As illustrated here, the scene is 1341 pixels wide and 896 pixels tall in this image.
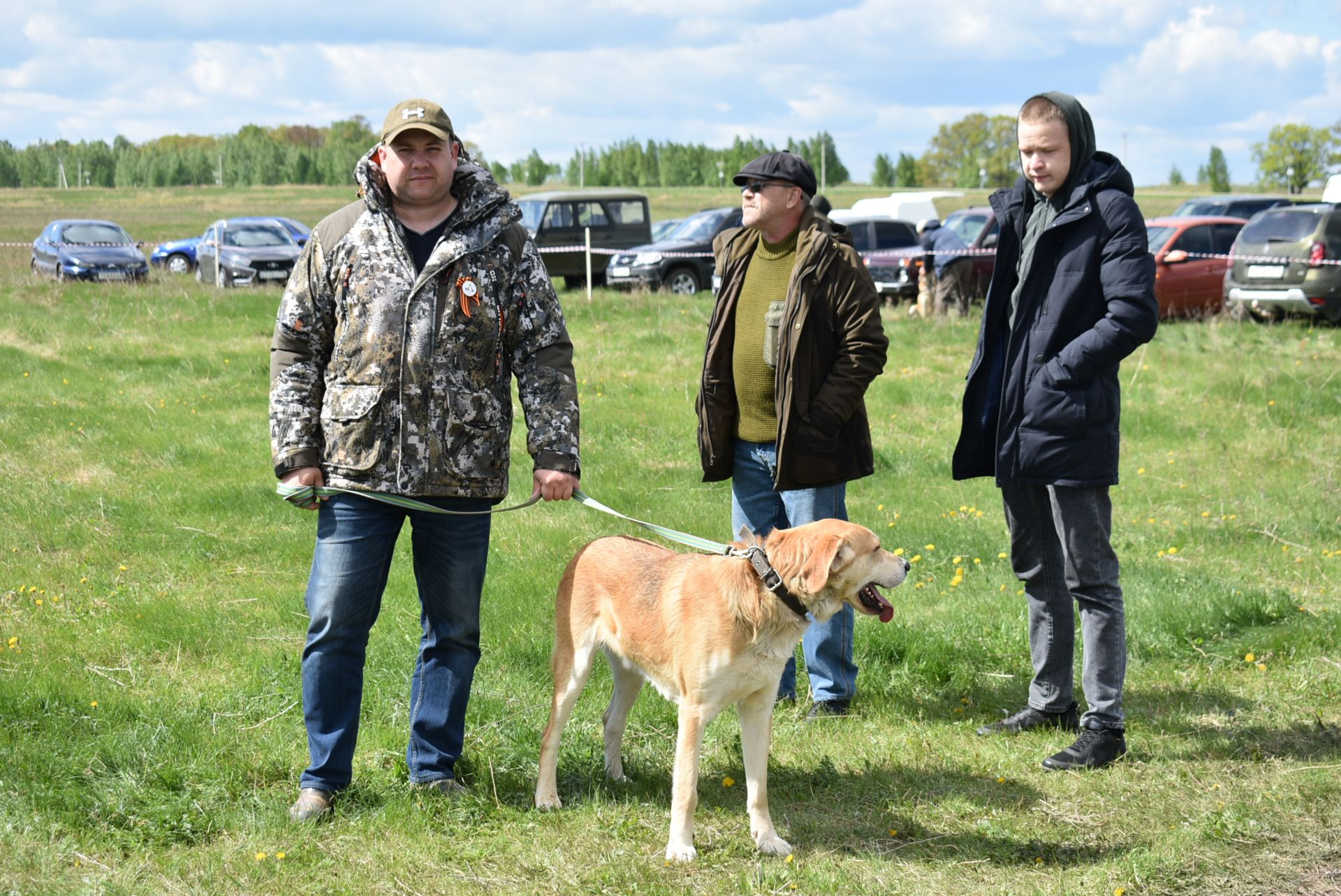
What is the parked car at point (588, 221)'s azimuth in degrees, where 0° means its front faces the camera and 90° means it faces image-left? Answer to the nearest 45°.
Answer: approximately 45°

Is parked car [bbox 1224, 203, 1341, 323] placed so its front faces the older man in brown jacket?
no

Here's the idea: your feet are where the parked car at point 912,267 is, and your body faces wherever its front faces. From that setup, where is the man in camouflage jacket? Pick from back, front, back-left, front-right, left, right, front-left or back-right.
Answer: front-left

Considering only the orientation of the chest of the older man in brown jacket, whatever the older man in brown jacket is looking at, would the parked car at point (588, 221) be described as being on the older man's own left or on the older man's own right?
on the older man's own right

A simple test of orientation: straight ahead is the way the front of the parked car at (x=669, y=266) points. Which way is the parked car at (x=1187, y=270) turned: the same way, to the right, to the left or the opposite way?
the same way

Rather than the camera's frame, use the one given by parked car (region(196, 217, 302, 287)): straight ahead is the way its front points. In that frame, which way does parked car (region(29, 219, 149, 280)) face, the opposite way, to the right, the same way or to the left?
the same way

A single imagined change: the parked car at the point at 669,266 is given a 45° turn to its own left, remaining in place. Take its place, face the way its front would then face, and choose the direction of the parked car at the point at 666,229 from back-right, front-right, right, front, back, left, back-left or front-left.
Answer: back

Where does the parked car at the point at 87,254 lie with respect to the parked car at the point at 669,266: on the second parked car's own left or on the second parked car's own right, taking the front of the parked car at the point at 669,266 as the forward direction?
on the second parked car's own right

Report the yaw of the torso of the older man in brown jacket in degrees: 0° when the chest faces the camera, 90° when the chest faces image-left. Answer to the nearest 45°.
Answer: approximately 45°

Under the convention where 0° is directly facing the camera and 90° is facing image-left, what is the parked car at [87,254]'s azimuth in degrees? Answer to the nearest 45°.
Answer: approximately 315°

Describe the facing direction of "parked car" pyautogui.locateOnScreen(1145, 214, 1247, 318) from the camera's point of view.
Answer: facing the viewer and to the left of the viewer

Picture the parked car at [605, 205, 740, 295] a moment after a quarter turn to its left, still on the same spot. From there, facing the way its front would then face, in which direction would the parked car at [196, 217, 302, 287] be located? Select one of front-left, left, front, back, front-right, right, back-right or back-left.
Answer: back-right

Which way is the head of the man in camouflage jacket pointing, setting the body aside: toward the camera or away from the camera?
toward the camera

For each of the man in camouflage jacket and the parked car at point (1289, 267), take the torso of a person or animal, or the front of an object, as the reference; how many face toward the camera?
1

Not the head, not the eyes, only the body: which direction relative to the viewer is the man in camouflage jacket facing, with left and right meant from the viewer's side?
facing the viewer
